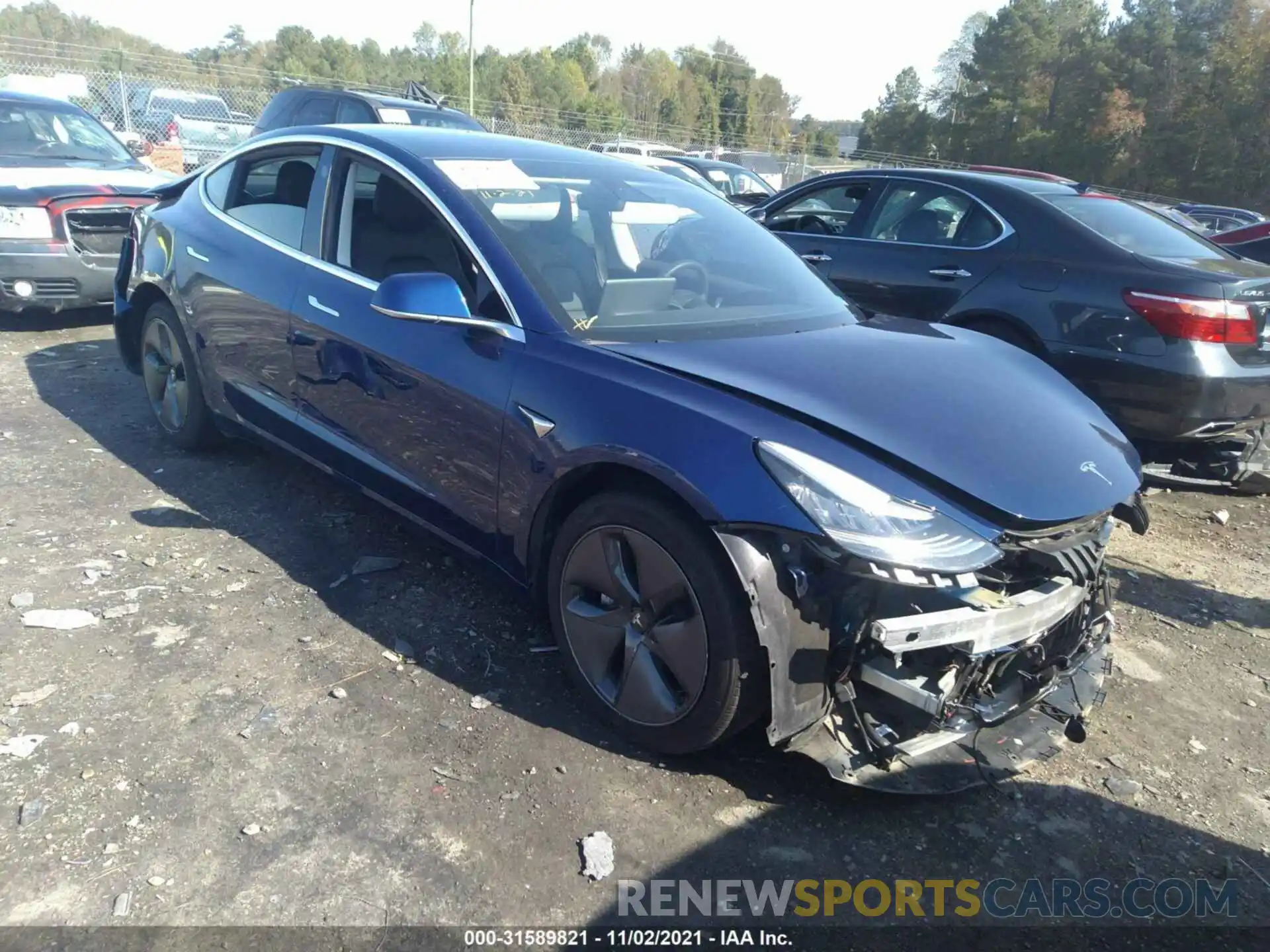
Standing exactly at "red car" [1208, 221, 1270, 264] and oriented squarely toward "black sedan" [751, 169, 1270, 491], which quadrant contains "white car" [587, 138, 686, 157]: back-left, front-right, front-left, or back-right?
back-right

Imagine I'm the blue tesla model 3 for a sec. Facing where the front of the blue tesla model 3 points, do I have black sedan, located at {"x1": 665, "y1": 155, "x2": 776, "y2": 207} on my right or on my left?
on my left

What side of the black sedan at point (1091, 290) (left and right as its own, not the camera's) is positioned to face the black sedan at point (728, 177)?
front

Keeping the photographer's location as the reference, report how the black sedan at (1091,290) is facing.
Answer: facing away from the viewer and to the left of the viewer

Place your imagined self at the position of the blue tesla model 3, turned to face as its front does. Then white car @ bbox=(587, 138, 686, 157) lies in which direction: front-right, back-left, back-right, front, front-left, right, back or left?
back-left

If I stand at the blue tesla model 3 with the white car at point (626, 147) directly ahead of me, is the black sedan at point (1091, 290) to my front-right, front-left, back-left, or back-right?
front-right

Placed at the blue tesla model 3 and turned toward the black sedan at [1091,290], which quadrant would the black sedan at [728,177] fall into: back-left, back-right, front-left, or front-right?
front-left

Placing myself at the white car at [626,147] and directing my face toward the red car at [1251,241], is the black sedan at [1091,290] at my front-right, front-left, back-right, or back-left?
front-right

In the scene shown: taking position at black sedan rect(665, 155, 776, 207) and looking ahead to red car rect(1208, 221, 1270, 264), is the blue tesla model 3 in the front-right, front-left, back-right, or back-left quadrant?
front-right

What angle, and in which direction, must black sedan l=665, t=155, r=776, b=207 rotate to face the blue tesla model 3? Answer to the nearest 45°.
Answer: approximately 45° to its right

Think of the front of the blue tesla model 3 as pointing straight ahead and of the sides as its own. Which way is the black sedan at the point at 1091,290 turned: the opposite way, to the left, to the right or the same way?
the opposite way

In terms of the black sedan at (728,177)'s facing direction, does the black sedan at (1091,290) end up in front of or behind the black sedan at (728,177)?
in front
